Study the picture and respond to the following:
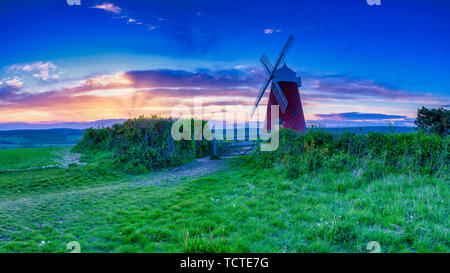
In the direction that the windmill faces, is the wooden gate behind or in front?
in front

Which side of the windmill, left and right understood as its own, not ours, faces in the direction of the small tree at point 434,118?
left

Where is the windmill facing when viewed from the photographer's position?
facing the viewer and to the left of the viewer

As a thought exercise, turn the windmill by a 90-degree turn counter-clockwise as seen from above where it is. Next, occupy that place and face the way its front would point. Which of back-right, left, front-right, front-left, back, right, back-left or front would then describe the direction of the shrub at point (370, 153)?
front-right

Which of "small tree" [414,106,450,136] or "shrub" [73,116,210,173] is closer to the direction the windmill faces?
the shrub
